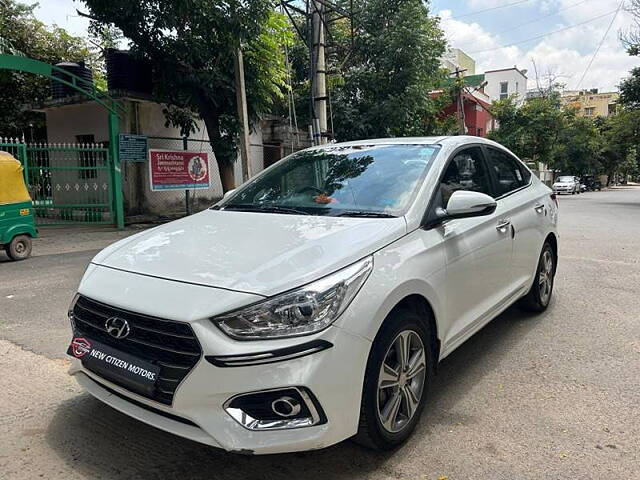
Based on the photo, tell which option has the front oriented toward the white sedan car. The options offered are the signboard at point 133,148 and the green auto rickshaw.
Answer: the signboard

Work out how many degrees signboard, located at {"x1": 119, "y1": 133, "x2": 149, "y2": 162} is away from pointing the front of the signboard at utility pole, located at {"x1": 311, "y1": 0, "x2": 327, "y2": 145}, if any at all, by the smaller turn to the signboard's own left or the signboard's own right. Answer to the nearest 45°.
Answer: approximately 45° to the signboard's own left

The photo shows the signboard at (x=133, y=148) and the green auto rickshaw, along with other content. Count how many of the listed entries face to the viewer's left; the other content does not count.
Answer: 1

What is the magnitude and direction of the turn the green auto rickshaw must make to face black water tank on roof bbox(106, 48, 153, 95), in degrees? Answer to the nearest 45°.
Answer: approximately 135° to its right

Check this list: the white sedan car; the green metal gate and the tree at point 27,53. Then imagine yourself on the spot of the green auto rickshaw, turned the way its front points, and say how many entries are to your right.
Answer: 2

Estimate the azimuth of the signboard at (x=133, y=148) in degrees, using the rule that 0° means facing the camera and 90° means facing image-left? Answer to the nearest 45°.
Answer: approximately 0°

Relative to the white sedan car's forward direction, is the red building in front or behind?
behind

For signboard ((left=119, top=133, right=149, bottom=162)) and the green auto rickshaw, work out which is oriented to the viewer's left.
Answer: the green auto rickshaw
